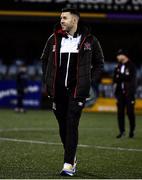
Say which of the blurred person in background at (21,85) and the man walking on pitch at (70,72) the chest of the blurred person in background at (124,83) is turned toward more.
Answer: the man walking on pitch

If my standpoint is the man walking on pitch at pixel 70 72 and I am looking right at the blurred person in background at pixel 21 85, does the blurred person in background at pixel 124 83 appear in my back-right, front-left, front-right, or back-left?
front-right

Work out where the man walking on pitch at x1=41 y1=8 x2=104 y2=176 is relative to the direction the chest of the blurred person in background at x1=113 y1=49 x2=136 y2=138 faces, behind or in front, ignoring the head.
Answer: in front

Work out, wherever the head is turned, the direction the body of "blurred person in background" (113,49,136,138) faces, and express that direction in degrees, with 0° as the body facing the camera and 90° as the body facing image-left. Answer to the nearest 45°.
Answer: approximately 45°

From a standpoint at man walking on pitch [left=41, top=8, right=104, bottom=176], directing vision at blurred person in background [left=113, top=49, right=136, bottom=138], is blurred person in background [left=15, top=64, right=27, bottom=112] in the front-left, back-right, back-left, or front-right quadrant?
front-left

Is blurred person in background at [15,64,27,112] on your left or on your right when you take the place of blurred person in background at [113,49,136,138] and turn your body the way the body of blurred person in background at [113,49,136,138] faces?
on your right

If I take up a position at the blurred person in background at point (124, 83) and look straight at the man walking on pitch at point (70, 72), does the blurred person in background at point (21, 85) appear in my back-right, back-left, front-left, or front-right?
back-right
